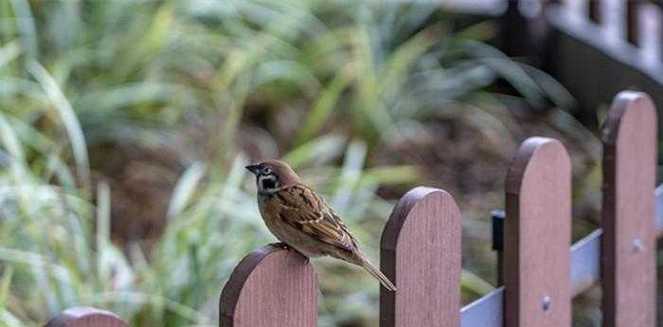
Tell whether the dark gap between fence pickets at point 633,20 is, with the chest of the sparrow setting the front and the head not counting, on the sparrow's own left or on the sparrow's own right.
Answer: on the sparrow's own right

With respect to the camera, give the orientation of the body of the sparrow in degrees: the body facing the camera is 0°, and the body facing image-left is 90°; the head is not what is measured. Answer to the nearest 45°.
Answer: approximately 90°
